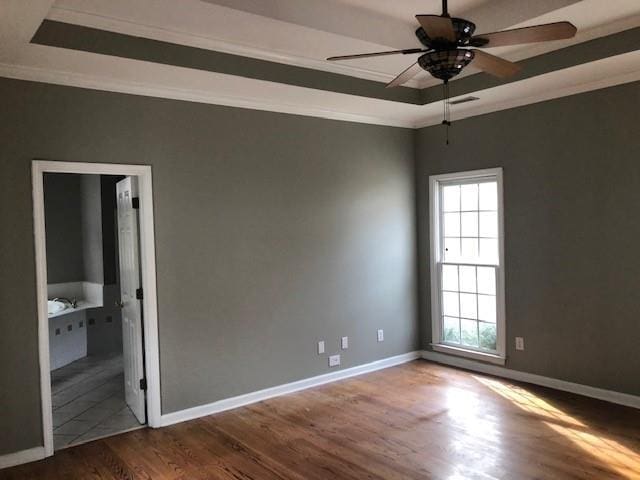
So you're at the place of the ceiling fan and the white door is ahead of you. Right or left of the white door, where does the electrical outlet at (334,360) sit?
right

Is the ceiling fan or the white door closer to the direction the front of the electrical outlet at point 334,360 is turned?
the ceiling fan

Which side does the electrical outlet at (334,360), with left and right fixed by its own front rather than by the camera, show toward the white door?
right

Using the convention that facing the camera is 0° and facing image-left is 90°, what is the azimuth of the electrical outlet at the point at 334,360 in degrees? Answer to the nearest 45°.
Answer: approximately 315°

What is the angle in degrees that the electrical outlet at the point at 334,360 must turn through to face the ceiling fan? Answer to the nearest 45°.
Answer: approximately 45° to its right
